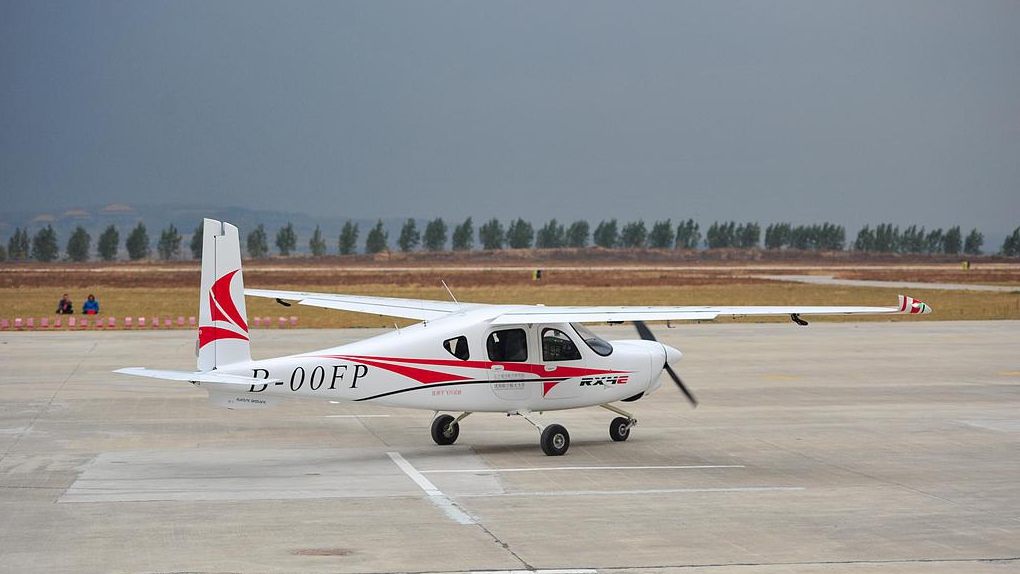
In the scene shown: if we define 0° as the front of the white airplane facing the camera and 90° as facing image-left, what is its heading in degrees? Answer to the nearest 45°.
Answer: approximately 225°
